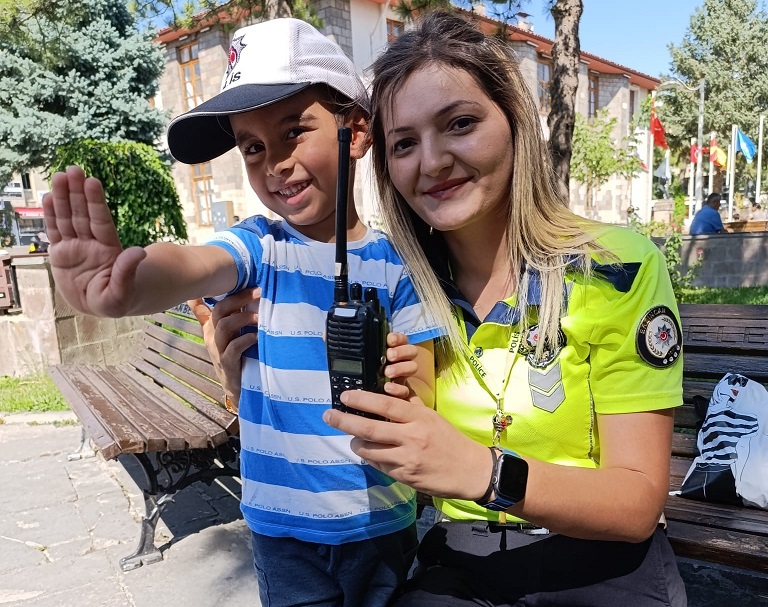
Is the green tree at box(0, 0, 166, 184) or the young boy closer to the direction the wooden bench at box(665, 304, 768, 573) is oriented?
the young boy

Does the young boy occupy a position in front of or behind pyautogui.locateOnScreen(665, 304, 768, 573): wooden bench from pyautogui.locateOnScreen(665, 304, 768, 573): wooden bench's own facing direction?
in front

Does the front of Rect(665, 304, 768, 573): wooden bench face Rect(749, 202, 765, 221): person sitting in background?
no

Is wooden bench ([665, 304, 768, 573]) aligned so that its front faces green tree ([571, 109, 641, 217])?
no

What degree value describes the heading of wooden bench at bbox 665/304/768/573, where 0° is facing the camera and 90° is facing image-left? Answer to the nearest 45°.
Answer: approximately 0°

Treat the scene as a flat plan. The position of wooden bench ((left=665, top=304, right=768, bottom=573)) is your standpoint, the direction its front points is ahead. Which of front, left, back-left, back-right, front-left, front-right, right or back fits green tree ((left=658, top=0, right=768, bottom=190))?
back

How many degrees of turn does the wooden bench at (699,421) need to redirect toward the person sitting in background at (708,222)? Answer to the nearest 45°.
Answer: approximately 180°

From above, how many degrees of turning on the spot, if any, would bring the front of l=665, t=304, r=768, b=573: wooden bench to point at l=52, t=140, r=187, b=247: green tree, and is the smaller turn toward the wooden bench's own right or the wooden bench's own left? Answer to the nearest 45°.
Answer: approximately 135° to the wooden bench's own right

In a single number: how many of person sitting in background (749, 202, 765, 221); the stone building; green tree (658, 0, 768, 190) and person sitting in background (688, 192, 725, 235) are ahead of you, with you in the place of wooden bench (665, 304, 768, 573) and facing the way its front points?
0

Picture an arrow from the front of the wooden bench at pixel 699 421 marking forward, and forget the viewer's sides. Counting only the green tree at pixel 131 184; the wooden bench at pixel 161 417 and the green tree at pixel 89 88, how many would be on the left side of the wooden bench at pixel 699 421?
0

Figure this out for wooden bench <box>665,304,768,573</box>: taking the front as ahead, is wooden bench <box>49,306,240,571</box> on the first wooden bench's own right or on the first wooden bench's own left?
on the first wooden bench's own right

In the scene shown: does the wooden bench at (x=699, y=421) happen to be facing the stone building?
no

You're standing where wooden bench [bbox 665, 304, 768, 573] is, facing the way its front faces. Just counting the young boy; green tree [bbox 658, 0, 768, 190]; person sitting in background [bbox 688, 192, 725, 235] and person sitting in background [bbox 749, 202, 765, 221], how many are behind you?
3

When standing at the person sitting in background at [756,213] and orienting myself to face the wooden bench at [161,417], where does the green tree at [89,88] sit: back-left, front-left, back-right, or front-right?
front-right

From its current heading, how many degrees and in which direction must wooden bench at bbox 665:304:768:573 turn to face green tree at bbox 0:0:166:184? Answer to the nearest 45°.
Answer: approximately 135° to its right
